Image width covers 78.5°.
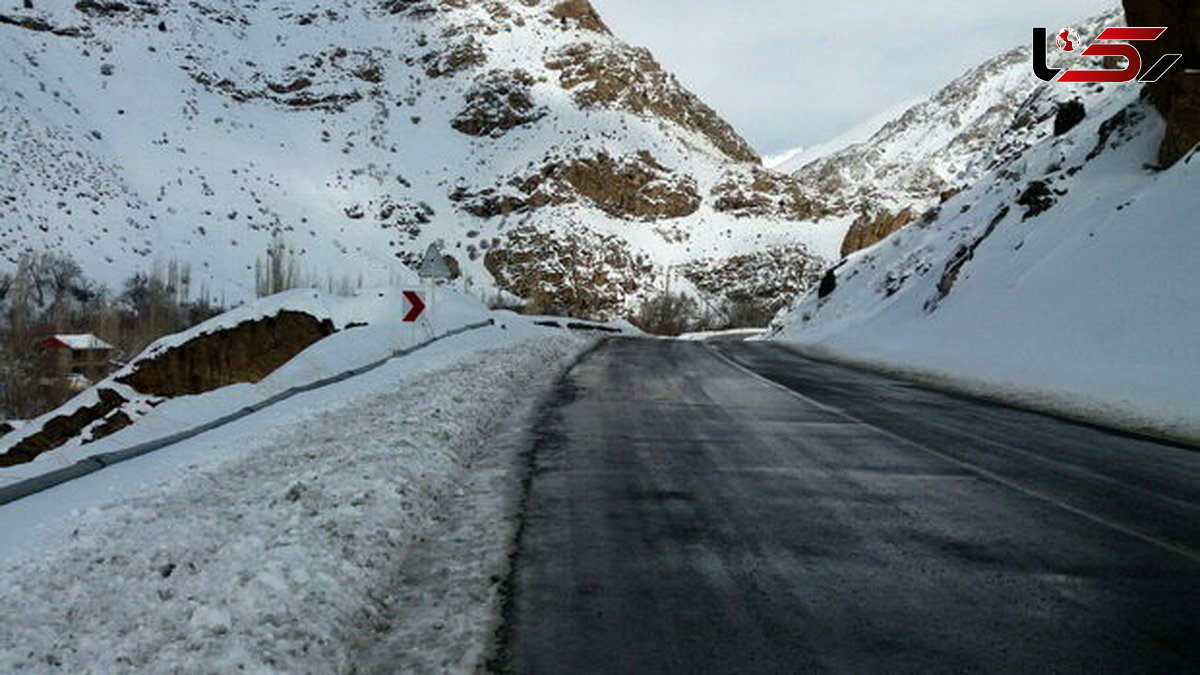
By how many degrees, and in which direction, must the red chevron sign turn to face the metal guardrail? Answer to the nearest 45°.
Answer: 0° — it already faces it

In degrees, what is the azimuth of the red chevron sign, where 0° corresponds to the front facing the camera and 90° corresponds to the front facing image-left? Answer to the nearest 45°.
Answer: approximately 0°
